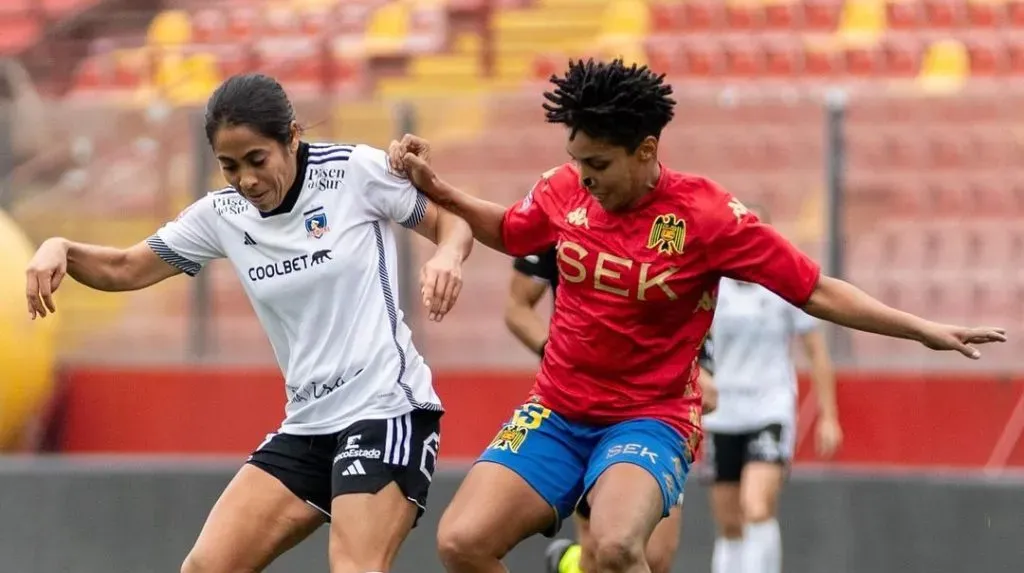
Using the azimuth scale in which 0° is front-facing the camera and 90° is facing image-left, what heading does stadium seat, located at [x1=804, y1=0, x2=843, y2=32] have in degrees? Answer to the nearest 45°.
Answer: approximately 0°

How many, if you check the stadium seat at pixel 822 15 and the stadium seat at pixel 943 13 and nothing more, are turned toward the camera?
2

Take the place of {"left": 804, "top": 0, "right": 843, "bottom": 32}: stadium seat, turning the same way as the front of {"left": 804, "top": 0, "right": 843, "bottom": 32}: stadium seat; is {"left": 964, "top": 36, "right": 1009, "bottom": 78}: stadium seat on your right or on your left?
on your left

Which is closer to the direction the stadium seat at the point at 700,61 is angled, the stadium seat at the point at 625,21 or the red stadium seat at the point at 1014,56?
the red stadium seat

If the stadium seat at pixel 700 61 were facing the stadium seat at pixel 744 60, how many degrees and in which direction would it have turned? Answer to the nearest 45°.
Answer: approximately 90° to its left

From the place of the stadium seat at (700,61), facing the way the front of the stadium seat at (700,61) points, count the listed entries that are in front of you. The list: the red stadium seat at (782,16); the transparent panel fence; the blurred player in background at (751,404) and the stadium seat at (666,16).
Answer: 2
